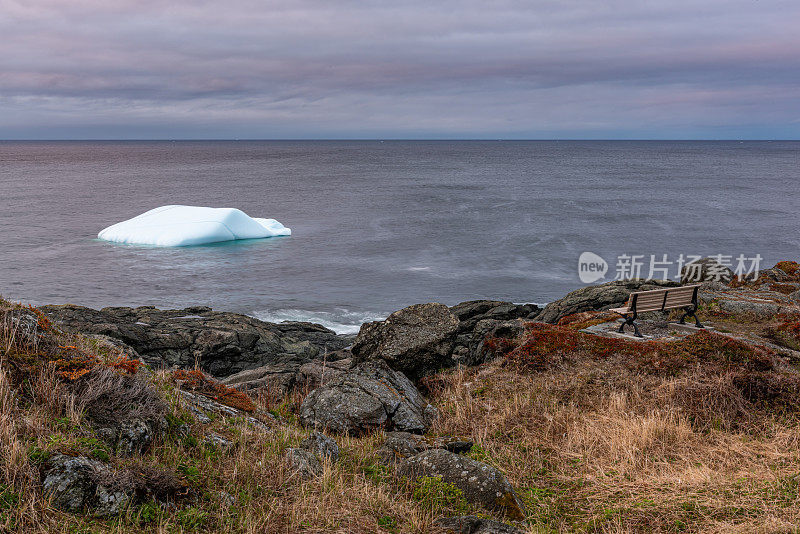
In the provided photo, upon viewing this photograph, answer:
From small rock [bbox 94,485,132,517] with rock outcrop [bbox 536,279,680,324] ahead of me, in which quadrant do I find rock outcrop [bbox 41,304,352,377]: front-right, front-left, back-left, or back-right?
front-left

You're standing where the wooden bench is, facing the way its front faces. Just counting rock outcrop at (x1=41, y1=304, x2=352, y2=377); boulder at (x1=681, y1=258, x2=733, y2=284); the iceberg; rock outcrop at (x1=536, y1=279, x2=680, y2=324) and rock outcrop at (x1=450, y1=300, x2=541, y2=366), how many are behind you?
0

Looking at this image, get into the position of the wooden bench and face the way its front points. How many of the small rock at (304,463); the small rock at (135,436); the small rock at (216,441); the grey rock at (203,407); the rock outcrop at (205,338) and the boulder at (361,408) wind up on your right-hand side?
0

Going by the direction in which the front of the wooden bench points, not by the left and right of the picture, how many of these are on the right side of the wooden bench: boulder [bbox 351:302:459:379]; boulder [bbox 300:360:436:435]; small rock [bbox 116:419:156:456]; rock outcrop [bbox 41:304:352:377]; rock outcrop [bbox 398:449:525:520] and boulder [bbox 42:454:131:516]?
0

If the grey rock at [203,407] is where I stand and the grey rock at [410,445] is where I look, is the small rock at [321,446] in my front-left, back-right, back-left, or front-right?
front-right

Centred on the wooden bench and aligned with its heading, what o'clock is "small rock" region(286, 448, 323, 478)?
The small rock is roughly at 8 o'clock from the wooden bench.

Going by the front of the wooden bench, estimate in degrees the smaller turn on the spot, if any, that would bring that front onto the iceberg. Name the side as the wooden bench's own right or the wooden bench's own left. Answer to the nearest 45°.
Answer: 0° — it already faces it

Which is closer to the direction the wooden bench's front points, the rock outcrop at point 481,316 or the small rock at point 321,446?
the rock outcrop

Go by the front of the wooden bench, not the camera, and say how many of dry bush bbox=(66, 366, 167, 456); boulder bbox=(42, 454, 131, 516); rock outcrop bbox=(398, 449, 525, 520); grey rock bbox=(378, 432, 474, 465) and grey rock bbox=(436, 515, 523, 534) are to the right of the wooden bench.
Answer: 0

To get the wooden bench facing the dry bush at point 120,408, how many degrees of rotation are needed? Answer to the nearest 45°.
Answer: approximately 90° to its left

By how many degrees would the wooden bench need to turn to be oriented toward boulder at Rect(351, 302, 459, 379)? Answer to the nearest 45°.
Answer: approximately 90° to its left

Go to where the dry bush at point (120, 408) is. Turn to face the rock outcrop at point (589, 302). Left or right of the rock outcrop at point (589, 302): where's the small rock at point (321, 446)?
right

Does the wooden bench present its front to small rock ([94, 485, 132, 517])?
no

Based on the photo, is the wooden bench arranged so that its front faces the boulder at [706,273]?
no

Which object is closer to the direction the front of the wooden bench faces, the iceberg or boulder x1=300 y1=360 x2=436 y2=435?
the iceberg

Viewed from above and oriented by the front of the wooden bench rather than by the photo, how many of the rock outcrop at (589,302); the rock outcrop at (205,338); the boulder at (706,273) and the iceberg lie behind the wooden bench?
0

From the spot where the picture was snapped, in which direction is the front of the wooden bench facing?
facing away from the viewer and to the left of the viewer

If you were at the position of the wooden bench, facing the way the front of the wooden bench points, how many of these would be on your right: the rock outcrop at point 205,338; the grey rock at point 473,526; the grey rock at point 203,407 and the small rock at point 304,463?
0

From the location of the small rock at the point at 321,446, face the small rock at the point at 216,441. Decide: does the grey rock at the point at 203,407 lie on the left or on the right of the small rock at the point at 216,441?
right

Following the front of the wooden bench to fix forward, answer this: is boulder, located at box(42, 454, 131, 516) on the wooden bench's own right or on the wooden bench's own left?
on the wooden bench's own left
